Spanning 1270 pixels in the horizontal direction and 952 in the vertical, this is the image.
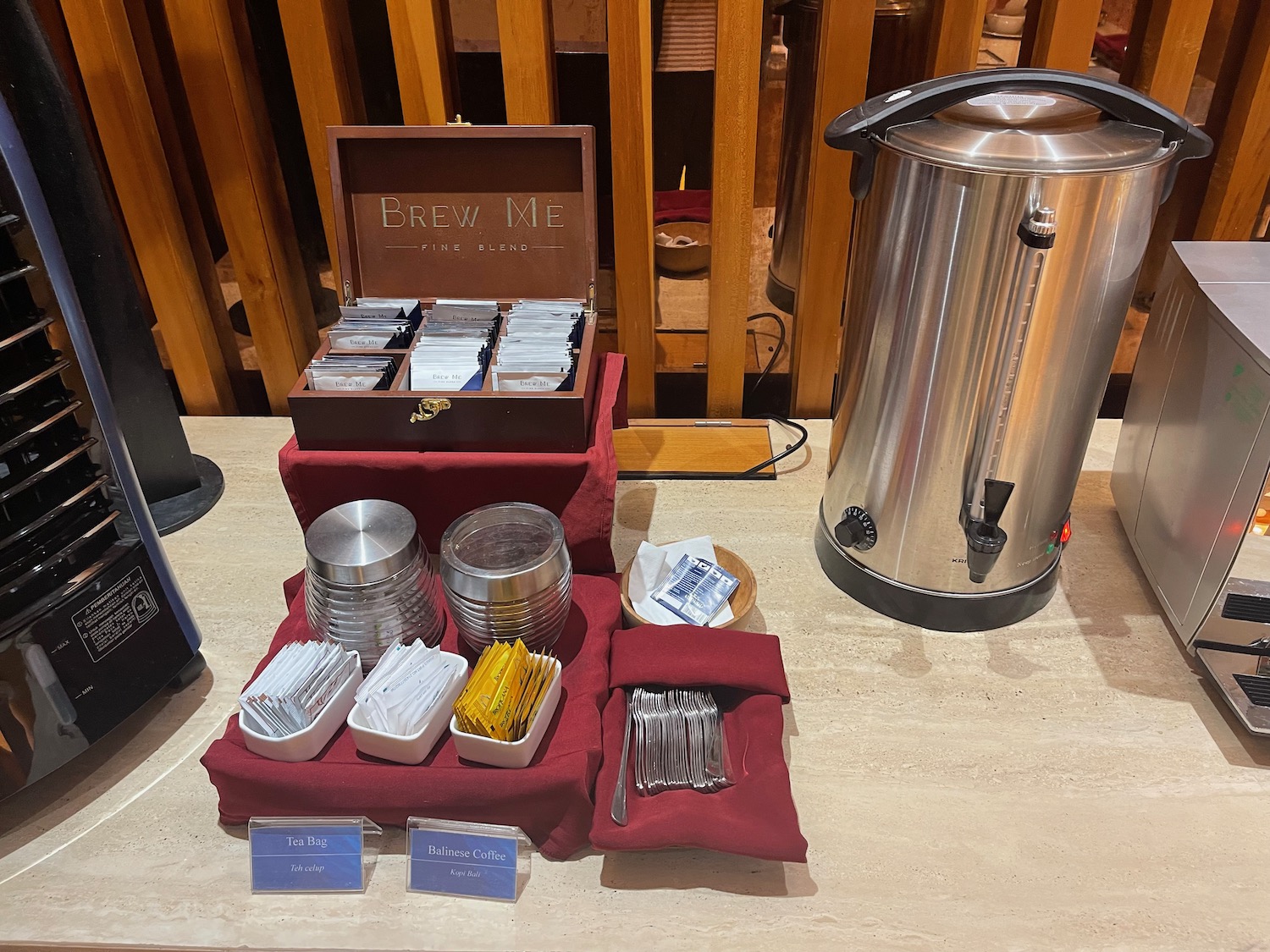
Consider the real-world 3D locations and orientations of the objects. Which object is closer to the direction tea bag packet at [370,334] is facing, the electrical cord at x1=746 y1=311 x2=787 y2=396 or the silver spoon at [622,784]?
the silver spoon

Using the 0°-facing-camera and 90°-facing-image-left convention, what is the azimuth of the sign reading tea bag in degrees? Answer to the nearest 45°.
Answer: approximately 0°

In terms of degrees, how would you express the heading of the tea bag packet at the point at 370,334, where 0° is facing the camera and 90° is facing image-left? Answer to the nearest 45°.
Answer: approximately 0°

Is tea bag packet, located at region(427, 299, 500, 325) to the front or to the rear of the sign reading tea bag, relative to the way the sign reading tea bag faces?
to the rear

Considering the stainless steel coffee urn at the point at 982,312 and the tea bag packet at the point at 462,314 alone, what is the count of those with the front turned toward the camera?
2
